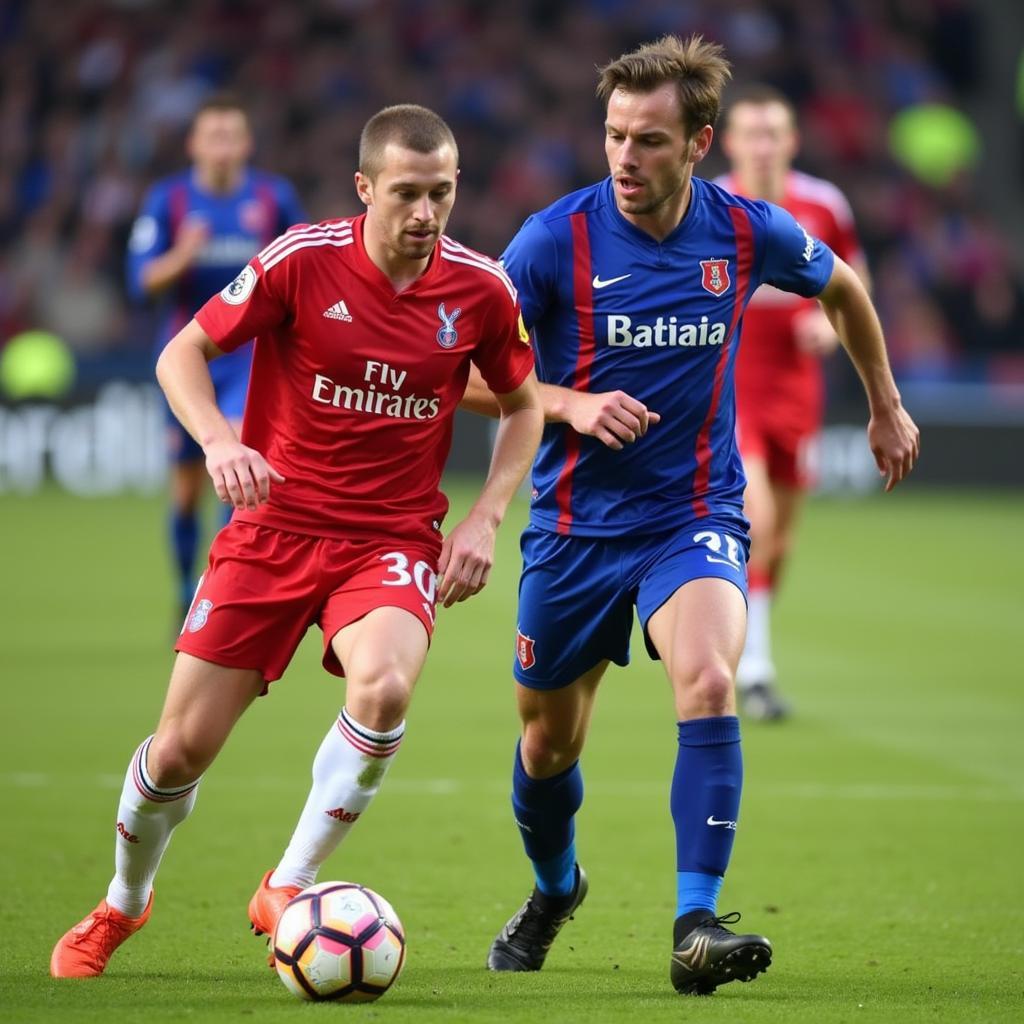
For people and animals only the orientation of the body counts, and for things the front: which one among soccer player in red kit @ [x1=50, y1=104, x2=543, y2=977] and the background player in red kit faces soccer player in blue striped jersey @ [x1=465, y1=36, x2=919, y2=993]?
the background player in red kit

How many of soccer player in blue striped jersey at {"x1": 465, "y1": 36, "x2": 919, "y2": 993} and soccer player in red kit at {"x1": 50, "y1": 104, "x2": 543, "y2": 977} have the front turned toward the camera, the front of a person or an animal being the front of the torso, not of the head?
2

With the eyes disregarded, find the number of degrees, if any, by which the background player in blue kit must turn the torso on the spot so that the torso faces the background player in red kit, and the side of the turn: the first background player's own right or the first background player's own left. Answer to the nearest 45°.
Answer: approximately 45° to the first background player's own left

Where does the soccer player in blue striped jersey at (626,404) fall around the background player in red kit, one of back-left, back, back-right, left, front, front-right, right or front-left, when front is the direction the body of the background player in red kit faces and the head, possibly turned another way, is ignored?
front

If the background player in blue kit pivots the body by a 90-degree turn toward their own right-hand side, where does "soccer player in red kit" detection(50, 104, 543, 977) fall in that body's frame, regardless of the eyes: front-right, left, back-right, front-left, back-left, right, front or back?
left

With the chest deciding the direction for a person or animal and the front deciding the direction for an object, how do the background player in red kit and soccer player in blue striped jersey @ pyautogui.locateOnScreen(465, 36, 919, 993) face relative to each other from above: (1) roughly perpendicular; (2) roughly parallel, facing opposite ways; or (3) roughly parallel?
roughly parallel

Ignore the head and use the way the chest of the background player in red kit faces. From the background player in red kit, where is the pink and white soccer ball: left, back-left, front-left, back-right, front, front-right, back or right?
front

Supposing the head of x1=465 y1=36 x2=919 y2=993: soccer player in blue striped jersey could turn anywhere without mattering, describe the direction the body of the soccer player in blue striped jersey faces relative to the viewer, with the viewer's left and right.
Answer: facing the viewer

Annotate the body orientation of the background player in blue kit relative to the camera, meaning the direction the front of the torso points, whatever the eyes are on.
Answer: toward the camera

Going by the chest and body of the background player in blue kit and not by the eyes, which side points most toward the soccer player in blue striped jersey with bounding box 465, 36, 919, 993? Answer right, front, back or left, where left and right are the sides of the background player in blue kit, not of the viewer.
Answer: front

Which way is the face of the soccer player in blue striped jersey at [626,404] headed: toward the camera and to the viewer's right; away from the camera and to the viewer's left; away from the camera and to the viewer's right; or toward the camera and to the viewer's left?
toward the camera and to the viewer's left

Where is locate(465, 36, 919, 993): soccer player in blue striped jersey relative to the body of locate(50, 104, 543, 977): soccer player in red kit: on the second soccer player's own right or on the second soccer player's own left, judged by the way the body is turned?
on the second soccer player's own left

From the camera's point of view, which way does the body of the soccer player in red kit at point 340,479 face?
toward the camera

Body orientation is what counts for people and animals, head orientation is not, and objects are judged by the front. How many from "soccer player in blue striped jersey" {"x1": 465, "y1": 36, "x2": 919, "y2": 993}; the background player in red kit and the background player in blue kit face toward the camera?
3
